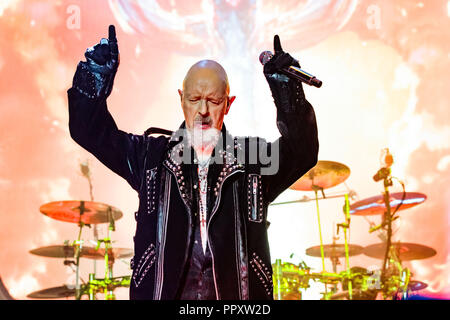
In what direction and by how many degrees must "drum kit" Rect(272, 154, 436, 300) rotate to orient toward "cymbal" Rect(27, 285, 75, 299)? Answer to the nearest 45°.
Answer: approximately 90° to its right

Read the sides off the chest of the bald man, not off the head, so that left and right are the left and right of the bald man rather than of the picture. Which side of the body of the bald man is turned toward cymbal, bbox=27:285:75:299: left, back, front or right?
back

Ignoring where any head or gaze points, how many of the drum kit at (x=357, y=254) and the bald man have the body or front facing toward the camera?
2

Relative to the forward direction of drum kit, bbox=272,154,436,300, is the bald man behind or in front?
in front

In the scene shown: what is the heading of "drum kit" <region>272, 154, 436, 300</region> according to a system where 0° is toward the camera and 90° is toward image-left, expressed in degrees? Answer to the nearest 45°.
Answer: approximately 0°

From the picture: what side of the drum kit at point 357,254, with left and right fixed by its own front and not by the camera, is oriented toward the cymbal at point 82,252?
right

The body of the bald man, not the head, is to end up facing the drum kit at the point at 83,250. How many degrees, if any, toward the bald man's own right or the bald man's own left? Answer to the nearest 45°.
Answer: approximately 180°
